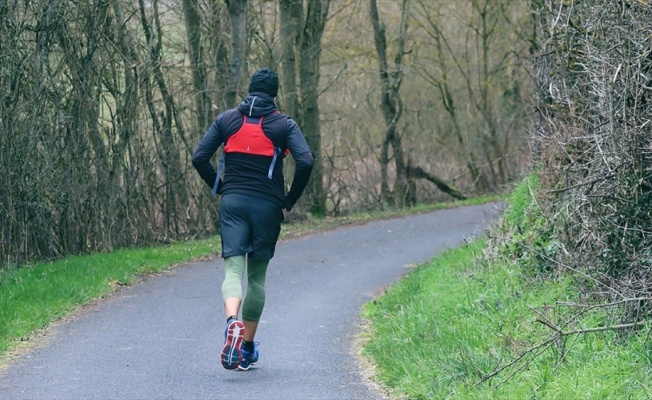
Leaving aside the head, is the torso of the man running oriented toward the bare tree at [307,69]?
yes

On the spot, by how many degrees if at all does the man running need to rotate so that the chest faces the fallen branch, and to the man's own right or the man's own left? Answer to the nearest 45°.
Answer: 0° — they already face it

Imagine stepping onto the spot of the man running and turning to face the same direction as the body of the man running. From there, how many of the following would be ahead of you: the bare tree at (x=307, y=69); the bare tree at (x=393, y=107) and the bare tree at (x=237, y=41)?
3

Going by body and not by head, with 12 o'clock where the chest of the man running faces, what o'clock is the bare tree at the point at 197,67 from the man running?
The bare tree is roughly at 12 o'clock from the man running.

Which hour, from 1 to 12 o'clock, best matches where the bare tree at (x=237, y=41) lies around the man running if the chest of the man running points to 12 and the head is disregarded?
The bare tree is roughly at 12 o'clock from the man running.

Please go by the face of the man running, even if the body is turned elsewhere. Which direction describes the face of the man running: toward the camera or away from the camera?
away from the camera

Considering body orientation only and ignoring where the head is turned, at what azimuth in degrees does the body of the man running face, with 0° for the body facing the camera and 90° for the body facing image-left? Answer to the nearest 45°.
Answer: approximately 180°
